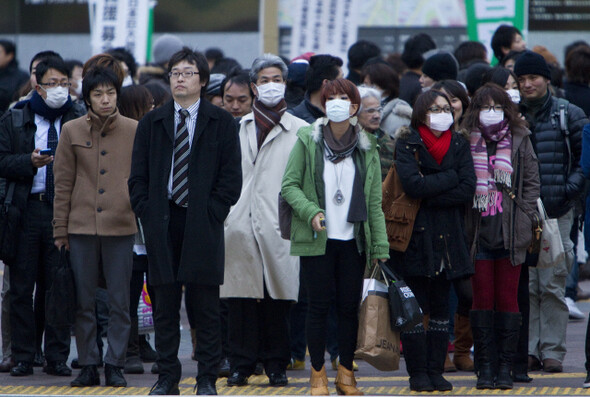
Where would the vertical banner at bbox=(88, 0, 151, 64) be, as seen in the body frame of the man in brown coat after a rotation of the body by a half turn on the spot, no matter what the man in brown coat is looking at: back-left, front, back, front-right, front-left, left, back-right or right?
front

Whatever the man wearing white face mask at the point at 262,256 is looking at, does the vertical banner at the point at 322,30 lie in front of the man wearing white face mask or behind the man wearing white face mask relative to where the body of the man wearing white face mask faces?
behind

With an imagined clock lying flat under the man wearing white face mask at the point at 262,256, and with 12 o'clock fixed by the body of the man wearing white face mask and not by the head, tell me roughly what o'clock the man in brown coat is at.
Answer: The man in brown coat is roughly at 3 o'clock from the man wearing white face mask.

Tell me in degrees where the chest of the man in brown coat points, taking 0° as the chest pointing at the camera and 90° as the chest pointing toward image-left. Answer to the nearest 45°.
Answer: approximately 0°

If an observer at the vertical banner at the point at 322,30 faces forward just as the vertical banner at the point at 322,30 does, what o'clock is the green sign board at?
The green sign board is roughly at 10 o'clock from the vertical banner.

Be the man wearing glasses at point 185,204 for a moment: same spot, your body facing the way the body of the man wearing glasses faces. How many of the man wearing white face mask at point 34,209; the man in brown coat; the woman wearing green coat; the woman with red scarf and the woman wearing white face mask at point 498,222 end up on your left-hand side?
3

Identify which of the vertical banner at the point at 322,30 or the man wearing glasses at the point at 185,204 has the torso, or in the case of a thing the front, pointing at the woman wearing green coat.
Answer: the vertical banner

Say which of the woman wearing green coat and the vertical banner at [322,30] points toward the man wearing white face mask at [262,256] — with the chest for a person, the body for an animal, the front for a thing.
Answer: the vertical banner
